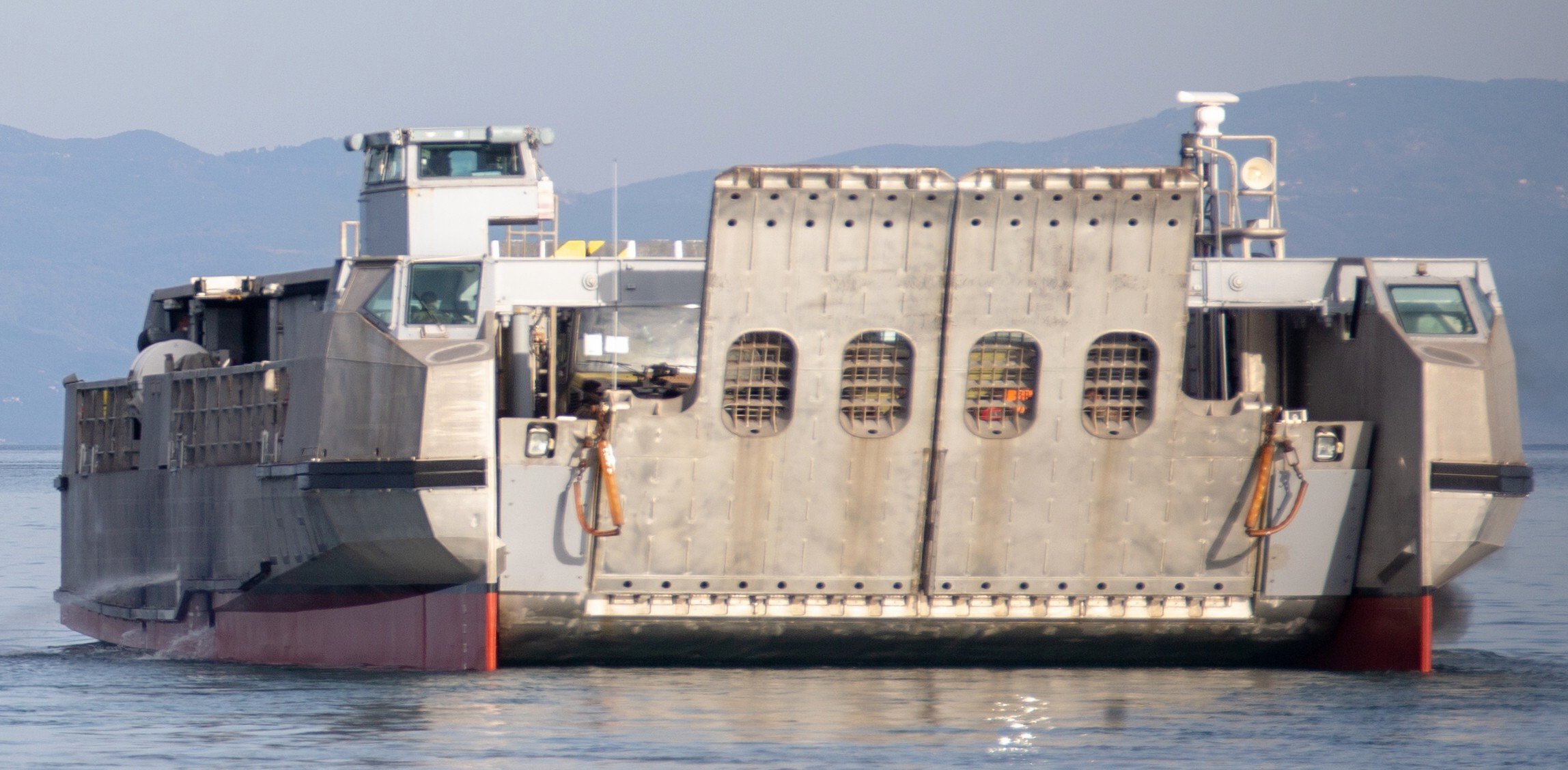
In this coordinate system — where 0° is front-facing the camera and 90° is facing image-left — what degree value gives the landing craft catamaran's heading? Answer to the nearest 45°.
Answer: approximately 0°
